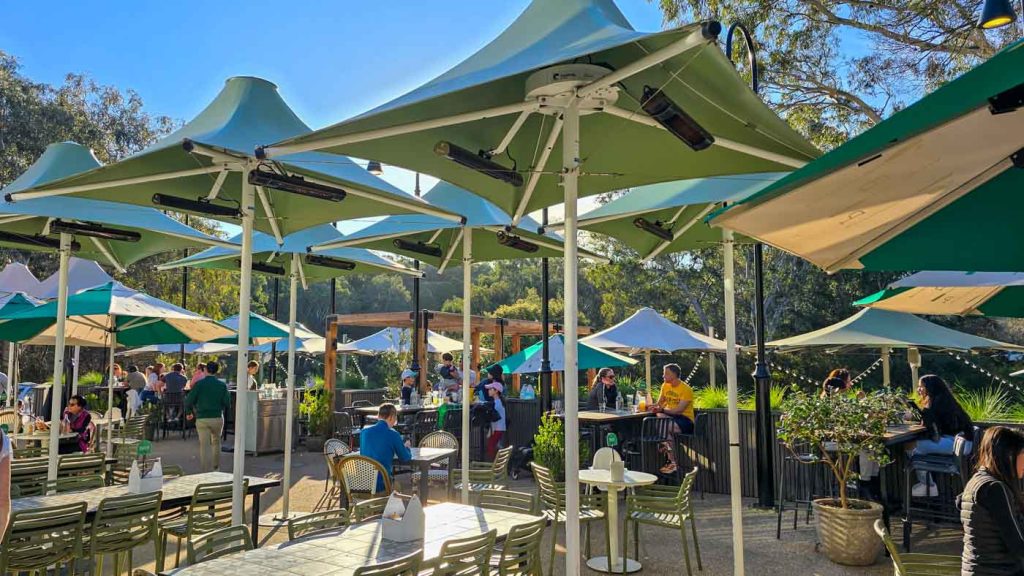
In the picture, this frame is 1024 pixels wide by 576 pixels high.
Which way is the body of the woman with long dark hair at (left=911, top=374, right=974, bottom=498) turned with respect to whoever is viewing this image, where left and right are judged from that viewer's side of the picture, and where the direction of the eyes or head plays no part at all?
facing to the left of the viewer

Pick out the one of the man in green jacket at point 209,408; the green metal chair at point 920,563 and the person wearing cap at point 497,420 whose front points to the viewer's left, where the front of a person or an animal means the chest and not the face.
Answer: the person wearing cap

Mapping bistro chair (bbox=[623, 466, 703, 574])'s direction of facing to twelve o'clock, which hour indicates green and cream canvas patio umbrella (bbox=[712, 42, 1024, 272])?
The green and cream canvas patio umbrella is roughly at 7 o'clock from the bistro chair.

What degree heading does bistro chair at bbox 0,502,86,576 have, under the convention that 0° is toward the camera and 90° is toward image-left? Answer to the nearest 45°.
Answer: approximately 135°

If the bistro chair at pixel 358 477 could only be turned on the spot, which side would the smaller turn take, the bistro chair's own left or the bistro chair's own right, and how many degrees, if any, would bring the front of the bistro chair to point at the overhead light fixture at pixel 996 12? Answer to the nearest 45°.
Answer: approximately 90° to the bistro chair's own right

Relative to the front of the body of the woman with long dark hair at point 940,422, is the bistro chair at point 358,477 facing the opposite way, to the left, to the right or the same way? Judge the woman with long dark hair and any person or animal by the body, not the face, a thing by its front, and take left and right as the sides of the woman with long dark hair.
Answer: to the right

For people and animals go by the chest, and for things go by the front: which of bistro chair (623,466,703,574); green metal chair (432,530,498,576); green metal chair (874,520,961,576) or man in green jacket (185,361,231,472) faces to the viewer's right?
green metal chair (874,520,961,576)

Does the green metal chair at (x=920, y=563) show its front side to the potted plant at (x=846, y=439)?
no

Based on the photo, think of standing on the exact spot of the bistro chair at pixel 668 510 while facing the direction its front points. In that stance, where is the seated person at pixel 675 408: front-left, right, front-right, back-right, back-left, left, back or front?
front-right

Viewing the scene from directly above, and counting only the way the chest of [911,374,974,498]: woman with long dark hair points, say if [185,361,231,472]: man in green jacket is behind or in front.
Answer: in front

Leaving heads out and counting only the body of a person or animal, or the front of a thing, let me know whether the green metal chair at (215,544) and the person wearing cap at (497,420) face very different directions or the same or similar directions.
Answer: very different directions

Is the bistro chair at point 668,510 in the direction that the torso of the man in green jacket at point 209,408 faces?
no

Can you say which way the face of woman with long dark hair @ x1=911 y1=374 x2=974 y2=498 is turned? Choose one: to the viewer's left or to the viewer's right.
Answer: to the viewer's left

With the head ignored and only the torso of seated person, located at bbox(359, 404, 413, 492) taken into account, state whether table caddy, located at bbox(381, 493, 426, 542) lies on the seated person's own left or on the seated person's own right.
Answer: on the seated person's own right
